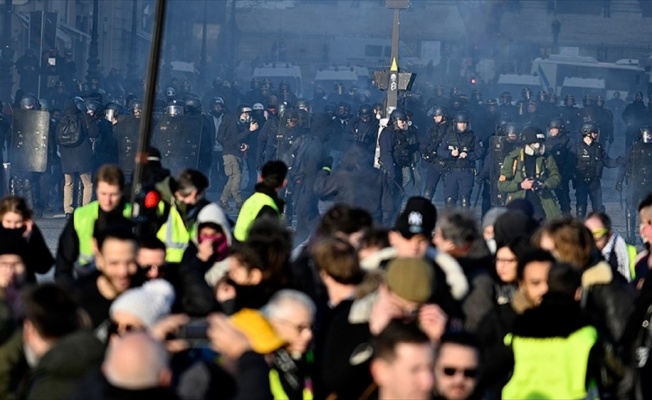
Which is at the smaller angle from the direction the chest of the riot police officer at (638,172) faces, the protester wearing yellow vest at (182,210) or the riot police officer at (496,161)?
the protester wearing yellow vest

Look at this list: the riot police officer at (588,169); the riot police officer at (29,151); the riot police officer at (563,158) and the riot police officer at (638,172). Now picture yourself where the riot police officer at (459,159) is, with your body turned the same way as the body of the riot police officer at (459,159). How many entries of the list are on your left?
3

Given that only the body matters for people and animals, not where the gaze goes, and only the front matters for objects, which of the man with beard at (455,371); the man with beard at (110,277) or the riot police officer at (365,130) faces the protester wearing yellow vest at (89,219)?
the riot police officer

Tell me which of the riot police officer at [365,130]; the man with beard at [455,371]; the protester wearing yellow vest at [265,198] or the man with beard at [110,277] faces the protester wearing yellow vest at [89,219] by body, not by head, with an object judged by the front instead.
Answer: the riot police officer

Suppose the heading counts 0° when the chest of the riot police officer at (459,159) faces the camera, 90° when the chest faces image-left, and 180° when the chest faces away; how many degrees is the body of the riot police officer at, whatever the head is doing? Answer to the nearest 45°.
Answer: approximately 0°

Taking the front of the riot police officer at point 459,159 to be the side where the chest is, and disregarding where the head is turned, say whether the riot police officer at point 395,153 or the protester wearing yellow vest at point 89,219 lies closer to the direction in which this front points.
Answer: the protester wearing yellow vest

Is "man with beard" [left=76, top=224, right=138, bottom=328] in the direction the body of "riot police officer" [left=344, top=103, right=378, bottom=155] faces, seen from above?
yes

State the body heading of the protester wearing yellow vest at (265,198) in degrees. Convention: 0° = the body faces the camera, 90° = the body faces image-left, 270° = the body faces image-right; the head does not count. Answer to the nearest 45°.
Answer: approximately 225°

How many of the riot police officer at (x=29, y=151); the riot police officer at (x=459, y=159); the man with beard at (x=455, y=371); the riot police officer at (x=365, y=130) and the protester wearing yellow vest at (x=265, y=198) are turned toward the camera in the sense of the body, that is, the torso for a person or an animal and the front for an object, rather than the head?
4

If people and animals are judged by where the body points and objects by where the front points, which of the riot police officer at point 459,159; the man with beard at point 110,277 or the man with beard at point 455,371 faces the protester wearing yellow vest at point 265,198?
the riot police officer
